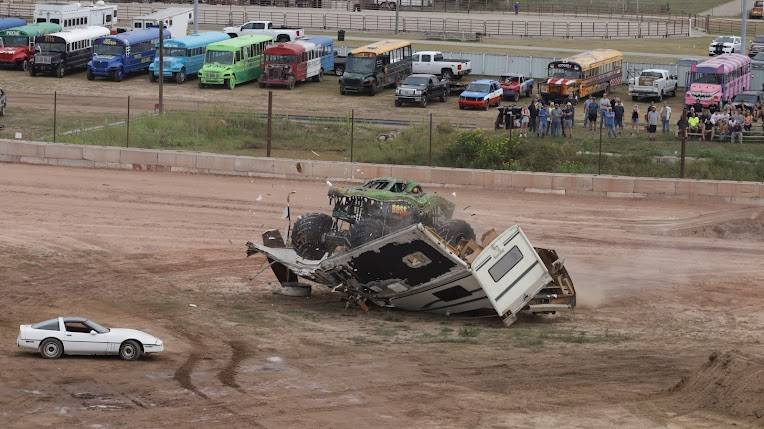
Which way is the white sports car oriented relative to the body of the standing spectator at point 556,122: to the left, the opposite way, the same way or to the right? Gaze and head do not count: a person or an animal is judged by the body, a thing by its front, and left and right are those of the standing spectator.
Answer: to the left

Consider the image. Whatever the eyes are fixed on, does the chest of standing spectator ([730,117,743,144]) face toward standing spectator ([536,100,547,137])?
no

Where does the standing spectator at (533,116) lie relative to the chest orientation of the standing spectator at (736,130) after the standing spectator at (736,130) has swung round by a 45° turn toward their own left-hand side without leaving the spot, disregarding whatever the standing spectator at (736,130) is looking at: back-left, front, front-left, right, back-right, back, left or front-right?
back-right

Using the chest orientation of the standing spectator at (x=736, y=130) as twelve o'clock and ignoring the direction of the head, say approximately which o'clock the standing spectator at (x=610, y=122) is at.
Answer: the standing spectator at (x=610, y=122) is roughly at 3 o'clock from the standing spectator at (x=736, y=130).

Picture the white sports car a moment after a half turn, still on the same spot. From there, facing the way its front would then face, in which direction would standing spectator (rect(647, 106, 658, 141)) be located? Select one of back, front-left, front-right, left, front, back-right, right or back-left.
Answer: back-right

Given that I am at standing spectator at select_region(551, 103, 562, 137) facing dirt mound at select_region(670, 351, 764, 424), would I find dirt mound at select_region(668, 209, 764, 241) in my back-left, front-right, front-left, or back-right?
front-left

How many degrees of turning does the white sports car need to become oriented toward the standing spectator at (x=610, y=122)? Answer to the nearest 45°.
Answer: approximately 45° to its left

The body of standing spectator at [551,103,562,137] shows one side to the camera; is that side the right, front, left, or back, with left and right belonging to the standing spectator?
front

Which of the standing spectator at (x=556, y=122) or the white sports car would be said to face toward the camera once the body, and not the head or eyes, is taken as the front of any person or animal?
the standing spectator

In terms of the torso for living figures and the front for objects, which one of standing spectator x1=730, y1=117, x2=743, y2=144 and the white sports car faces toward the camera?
the standing spectator

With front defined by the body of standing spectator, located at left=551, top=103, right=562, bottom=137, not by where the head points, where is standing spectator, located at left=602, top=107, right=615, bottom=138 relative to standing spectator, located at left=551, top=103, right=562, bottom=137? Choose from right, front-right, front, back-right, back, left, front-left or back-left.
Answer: left

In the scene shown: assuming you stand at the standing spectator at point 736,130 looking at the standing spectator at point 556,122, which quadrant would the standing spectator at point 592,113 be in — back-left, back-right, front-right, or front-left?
front-right

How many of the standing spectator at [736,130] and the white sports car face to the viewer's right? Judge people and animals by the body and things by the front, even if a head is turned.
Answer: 1

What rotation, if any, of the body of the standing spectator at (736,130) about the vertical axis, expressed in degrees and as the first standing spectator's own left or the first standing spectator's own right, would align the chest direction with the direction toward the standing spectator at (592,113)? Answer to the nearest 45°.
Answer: approximately 135° to the first standing spectator's own right

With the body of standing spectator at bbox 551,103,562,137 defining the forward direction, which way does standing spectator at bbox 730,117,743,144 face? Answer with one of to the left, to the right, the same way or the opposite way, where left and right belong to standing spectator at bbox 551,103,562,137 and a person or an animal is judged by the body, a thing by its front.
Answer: the same way

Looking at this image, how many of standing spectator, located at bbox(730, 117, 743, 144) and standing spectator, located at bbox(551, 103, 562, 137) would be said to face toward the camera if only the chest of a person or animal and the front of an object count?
2

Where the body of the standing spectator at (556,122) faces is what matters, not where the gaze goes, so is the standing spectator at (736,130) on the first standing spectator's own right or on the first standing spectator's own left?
on the first standing spectator's own left

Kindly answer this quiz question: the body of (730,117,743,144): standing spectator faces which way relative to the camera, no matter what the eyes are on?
toward the camera
